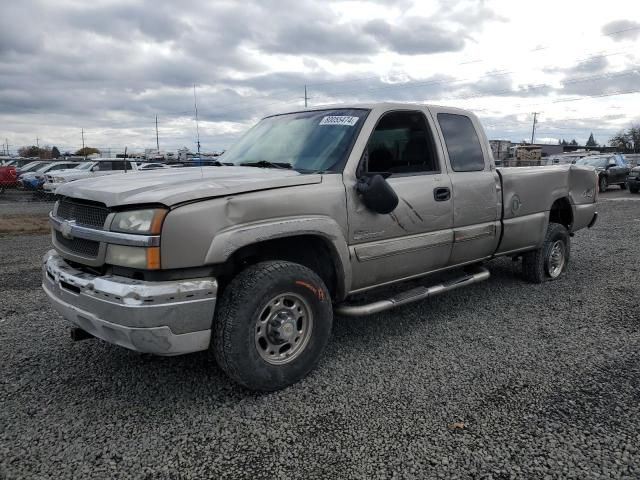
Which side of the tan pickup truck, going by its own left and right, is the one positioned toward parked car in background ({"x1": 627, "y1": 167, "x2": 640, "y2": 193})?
back

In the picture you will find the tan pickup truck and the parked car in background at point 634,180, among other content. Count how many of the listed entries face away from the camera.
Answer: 0

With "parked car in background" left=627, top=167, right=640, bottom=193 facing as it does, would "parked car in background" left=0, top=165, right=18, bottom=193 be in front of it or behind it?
in front

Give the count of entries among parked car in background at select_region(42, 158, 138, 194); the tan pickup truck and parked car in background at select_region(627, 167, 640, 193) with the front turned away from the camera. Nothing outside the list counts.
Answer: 0

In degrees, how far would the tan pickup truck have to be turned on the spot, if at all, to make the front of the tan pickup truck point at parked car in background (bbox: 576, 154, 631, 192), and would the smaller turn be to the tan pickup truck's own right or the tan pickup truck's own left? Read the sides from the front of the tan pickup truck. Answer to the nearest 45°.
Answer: approximately 180°

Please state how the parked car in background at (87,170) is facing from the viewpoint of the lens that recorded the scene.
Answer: facing the viewer and to the left of the viewer

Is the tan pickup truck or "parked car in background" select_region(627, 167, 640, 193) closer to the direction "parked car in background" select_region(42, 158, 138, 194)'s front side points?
the tan pickup truck

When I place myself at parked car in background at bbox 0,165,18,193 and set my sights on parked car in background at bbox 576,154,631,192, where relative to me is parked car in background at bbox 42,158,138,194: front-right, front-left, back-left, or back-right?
front-right

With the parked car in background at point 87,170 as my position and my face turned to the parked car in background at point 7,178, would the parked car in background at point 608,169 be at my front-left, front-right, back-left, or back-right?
back-right
